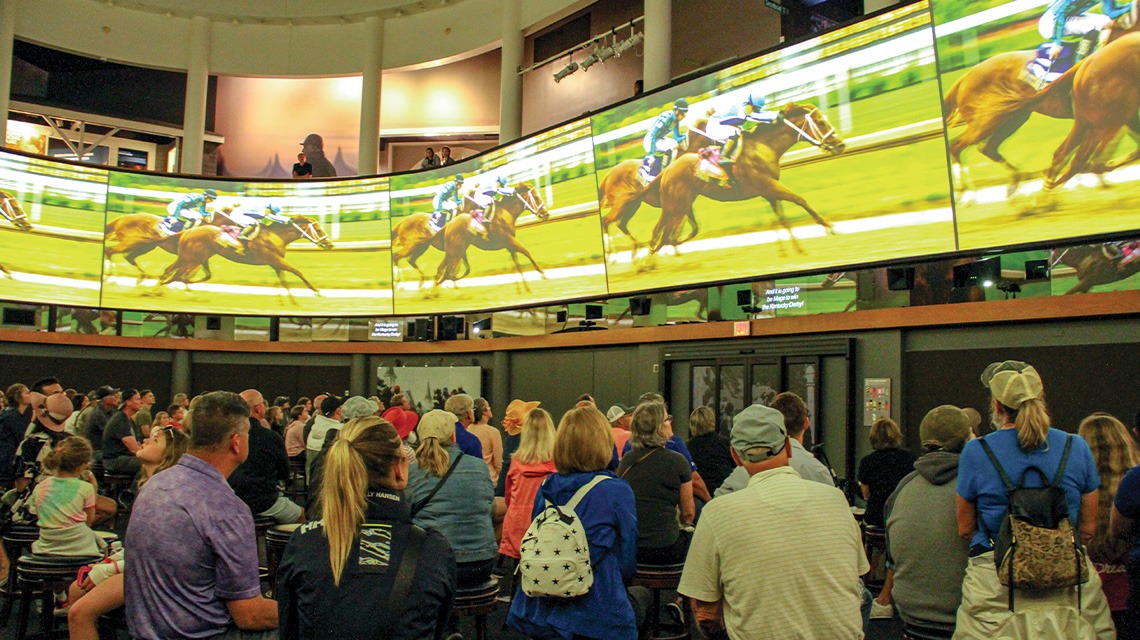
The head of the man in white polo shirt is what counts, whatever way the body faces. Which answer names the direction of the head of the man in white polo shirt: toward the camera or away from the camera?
away from the camera

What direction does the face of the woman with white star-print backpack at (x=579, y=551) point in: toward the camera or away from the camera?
away from the camera

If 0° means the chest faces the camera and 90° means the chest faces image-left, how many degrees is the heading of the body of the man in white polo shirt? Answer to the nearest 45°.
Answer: approximately 180°

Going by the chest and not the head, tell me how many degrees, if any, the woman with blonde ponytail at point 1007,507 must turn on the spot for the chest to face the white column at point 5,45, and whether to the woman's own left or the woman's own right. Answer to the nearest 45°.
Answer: approximately 90° to the woman's own left

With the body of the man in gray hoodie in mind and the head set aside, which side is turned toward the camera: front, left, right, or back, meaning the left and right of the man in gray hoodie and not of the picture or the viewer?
back

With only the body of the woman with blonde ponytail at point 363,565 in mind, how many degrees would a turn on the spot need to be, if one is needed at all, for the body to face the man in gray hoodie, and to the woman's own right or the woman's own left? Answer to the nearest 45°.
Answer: approximately 90° to the woman's own right

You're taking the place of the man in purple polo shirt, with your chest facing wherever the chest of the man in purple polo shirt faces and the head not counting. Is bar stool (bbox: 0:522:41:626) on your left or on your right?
on your left

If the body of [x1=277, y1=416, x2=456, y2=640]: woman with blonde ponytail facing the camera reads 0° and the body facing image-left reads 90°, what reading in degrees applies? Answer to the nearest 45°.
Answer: approximately 180°

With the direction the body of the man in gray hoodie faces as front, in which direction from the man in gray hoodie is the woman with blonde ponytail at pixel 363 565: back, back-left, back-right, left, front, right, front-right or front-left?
back-left

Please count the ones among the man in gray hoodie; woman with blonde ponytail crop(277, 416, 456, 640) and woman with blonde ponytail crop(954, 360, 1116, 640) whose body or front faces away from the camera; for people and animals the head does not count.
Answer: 3

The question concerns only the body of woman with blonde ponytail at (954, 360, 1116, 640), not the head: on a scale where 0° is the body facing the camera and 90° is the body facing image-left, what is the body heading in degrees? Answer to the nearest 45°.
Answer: approximately 180°
